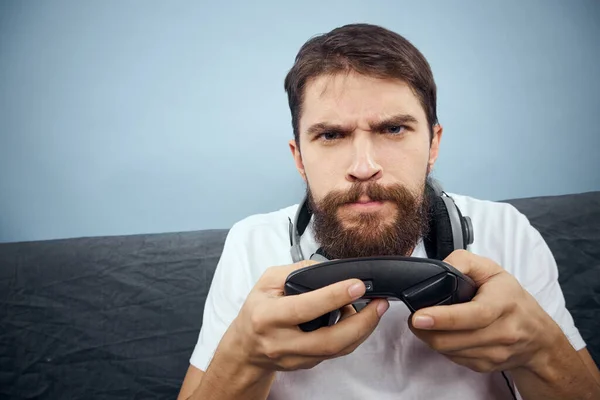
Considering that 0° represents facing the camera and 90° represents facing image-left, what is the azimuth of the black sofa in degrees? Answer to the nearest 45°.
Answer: approximately 0°
